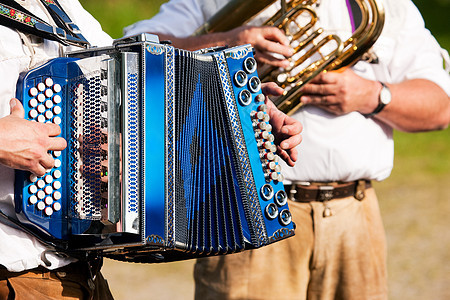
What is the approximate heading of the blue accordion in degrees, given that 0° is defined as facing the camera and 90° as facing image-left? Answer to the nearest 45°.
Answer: approximately 0°
